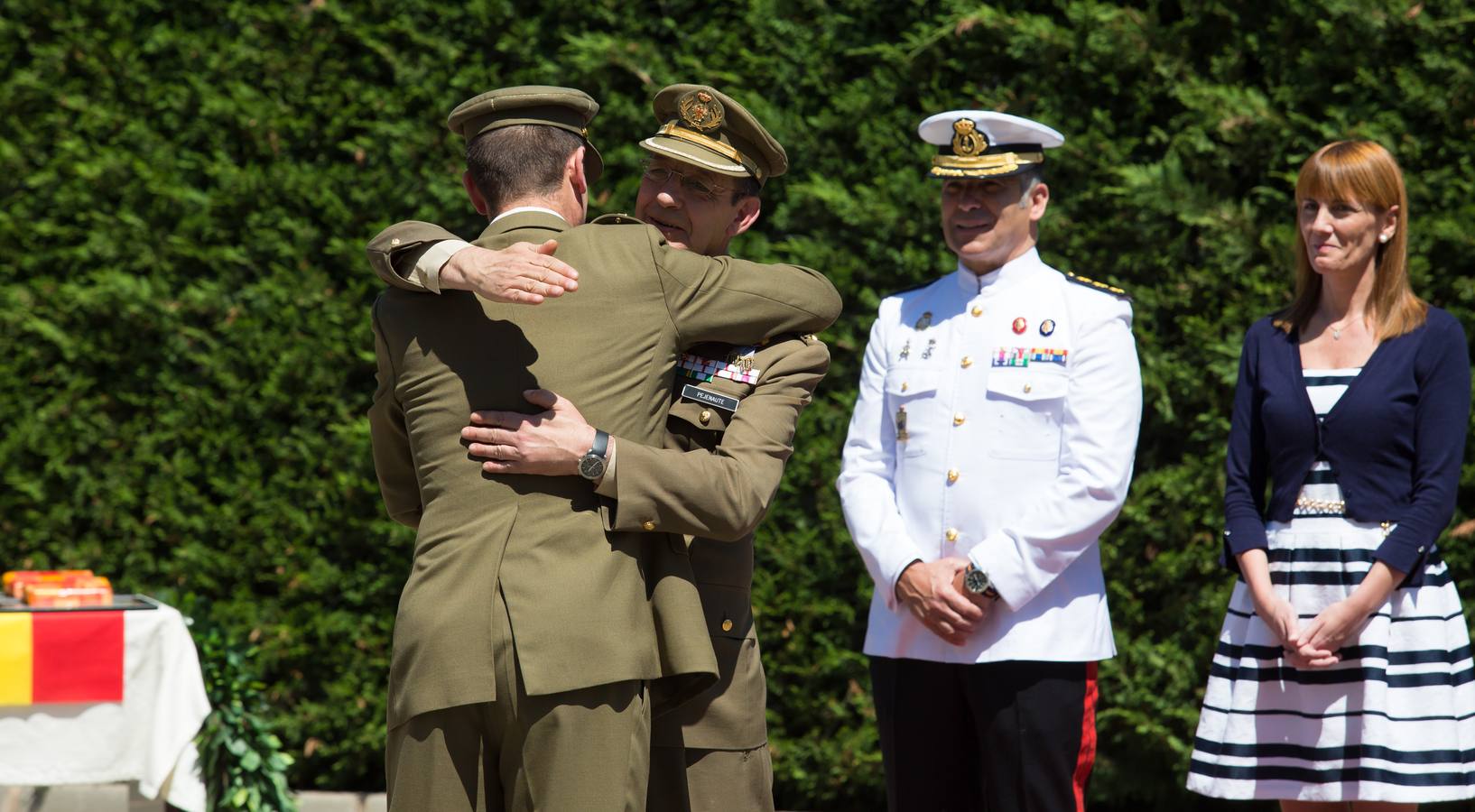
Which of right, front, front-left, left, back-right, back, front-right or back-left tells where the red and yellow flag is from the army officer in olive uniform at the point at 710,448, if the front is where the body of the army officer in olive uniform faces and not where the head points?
right

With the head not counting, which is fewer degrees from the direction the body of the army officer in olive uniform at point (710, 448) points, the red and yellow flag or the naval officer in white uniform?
the red and yellow flag

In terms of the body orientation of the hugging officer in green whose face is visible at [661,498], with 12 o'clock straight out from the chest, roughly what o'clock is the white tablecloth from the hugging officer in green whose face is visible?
The white tablecloth is roughly at 3 o'clock from the officer hugging.

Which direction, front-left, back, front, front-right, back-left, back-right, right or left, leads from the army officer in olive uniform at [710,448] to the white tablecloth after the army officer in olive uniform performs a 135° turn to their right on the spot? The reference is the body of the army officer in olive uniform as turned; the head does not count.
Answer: front-left

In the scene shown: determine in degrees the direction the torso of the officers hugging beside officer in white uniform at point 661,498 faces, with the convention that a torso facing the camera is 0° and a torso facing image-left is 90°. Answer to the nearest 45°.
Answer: approximately 45°

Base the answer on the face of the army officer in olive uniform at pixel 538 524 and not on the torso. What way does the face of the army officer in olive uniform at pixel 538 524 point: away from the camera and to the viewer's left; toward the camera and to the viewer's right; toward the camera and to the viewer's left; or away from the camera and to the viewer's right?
away from the camera and to the viewer's right

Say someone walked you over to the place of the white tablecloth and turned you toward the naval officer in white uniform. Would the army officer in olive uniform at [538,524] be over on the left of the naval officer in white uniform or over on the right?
right
